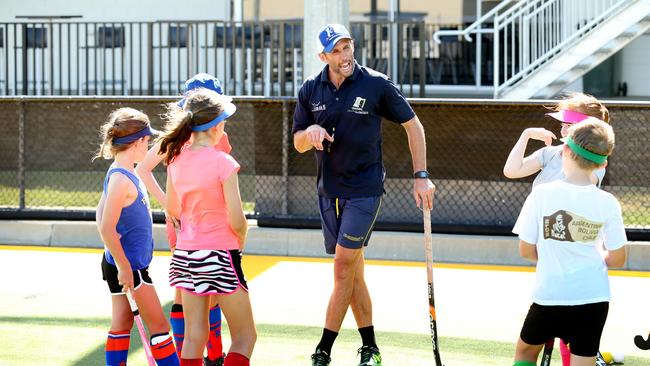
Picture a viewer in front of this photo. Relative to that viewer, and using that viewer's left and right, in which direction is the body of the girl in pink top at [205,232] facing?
facing away from the viewer and to the right of the viewer

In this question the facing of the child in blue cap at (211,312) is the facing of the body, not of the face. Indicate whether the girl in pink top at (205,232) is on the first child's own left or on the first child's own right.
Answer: on the first child's own right

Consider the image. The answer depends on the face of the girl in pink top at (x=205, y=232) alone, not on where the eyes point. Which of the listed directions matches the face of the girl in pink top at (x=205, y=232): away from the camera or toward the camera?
away from the camera

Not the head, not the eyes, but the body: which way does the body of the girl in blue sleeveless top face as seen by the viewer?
to the viewer's right

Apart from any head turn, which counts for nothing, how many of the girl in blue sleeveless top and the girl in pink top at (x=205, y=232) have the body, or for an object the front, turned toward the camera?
0
